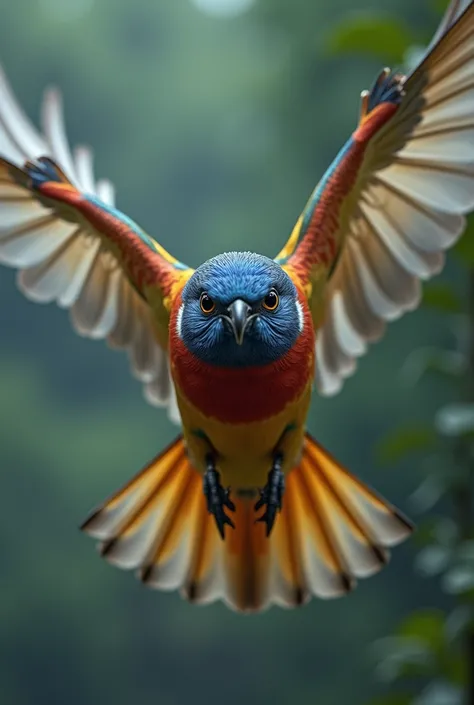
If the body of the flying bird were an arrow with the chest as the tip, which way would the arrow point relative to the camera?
toward the camera

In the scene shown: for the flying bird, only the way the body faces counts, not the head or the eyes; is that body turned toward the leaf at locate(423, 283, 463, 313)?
no
